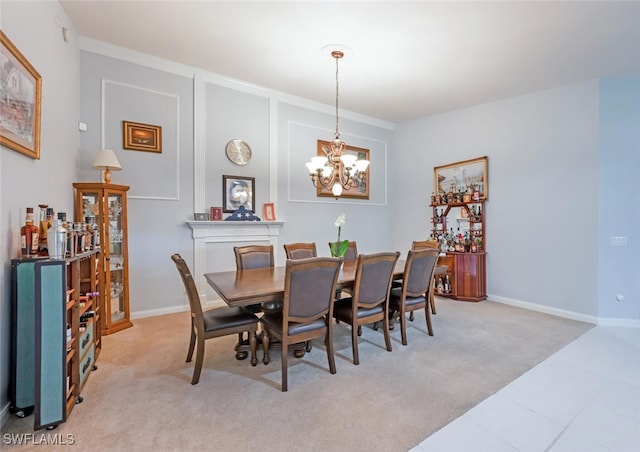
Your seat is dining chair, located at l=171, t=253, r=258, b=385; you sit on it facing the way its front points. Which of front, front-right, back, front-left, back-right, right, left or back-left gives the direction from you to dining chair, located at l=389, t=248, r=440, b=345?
front-right

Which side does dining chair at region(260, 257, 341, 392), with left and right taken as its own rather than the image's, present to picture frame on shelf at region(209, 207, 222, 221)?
front

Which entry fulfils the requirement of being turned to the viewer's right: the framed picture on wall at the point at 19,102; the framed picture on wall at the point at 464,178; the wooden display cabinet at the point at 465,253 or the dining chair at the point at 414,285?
the framed picture on wall at the point at 19,102

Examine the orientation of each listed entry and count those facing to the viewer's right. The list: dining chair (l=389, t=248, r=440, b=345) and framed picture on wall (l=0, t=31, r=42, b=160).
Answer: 1

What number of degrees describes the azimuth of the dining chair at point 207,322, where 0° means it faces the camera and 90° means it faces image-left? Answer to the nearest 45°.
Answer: approximately 225°

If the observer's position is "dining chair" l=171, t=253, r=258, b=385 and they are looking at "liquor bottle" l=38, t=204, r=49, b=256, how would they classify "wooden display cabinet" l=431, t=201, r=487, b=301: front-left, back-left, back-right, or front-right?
back-right

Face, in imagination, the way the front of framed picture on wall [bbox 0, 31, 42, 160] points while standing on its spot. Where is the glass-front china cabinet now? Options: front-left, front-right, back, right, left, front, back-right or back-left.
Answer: front-left

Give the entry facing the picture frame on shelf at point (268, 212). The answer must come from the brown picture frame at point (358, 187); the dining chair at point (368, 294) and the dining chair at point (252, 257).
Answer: the dining chair at point (368, 294)

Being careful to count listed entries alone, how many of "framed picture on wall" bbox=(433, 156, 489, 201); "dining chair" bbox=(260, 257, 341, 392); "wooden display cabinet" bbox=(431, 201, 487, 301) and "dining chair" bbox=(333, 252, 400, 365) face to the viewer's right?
0

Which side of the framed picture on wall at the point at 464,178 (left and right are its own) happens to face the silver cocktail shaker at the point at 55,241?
front

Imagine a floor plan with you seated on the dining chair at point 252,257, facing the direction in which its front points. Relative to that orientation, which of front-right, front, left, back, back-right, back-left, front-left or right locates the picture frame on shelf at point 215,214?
back

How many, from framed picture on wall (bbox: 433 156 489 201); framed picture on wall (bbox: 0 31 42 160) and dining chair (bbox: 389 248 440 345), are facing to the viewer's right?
1

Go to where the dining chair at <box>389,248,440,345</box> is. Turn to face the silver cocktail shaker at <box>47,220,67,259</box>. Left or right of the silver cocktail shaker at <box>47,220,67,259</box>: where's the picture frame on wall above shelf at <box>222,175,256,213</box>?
right

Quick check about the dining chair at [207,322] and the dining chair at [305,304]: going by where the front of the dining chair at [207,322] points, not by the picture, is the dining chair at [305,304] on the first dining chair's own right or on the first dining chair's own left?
on the first dining chair's own right

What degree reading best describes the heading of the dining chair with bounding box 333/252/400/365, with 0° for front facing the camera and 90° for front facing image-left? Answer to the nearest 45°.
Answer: approximately 135°

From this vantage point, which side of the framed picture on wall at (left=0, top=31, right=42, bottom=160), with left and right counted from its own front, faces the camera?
right

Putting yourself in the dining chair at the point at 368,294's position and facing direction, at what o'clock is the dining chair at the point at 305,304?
the dining chair at the point at 305,304 is roughly at 9 o'clock from the dining chair at the point at 368,294.
